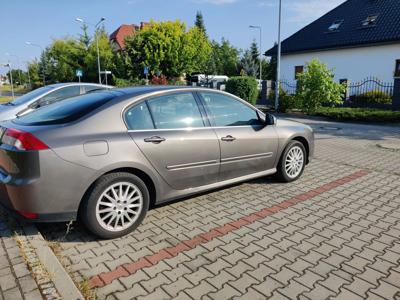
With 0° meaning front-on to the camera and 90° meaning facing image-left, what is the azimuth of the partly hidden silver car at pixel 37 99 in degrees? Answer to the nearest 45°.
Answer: approximately 45°

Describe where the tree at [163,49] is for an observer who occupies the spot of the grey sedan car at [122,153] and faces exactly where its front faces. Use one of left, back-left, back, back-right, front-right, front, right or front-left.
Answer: front-left

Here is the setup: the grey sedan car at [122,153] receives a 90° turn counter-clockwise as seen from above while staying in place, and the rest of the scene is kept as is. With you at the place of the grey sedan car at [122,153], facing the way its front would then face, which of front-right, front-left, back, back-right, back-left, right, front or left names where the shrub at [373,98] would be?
right

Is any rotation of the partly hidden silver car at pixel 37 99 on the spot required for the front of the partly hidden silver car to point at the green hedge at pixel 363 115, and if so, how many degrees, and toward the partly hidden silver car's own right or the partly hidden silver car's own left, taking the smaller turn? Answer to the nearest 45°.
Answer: approximately 135° to the partly hidden silver car's own left

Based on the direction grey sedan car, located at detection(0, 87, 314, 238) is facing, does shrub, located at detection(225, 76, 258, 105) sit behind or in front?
in front

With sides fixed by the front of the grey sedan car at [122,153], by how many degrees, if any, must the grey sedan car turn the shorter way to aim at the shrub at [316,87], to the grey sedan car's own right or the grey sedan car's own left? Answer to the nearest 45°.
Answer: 0° — it already faces it

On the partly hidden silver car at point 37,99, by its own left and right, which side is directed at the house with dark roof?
back

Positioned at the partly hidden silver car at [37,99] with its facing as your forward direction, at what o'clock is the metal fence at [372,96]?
The metal fence is roughly at 7 o'clock from the partly hidden silver car.

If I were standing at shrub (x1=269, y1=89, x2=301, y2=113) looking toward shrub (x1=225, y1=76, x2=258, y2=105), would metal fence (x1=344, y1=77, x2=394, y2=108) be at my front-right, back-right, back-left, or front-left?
back-right

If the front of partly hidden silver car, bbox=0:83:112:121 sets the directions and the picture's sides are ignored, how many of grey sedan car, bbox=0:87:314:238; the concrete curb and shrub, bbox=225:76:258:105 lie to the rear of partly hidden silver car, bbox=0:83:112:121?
1

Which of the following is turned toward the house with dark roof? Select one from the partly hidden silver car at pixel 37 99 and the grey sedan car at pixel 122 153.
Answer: the grey sedan car at pixel 122 153

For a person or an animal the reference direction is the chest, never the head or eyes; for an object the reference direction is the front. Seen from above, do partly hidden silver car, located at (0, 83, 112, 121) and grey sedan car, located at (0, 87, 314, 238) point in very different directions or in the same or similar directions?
very different directions

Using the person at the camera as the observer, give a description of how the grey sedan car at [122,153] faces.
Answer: facing away from the viewer and to the right of the viewer

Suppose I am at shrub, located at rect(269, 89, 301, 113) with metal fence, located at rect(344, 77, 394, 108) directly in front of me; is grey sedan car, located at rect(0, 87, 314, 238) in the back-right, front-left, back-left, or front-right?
back-right

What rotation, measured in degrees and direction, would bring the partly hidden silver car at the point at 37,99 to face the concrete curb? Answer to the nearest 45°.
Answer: approximately 45° to its left
